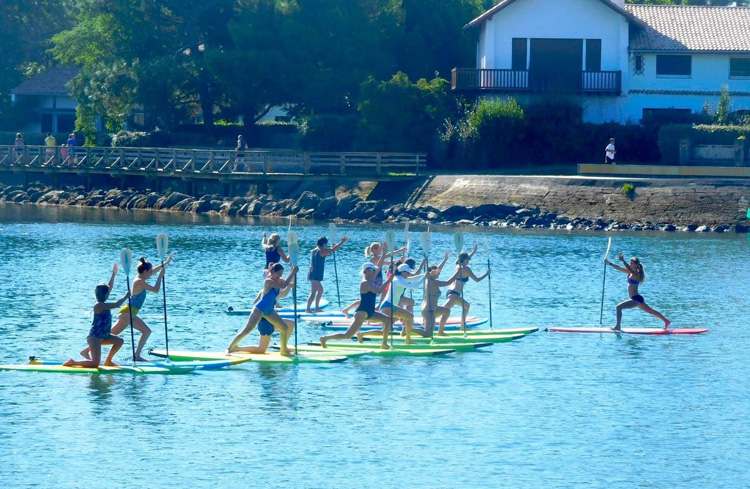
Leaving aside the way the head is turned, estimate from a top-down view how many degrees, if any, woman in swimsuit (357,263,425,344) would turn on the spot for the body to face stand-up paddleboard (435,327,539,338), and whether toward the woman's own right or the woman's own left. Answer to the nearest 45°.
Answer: approximately 45° to the woman's own left

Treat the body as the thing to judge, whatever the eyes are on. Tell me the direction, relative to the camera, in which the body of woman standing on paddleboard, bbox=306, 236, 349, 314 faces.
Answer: to the viewer's right

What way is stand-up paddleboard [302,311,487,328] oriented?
to the viewer's right

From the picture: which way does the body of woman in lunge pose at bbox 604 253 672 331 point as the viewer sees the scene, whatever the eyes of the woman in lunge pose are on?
to the viewer's left

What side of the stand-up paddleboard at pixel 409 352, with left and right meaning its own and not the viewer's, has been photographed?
right
